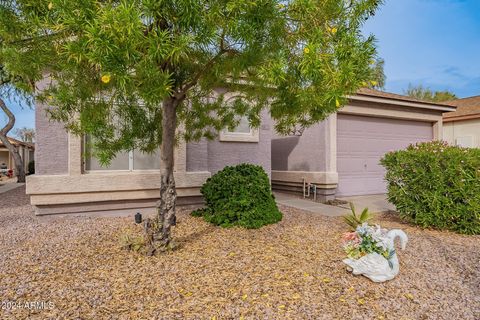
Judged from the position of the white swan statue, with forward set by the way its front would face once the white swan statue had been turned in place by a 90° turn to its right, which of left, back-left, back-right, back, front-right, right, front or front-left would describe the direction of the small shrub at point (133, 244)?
right

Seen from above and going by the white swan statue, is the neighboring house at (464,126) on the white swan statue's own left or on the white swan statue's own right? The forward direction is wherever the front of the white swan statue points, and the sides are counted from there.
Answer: on the white swan statue's own left

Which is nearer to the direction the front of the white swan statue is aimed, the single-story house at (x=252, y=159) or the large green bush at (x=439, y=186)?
the large green bush

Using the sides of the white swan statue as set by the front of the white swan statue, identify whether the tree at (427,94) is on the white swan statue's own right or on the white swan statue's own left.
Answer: on the white swan statue's own left

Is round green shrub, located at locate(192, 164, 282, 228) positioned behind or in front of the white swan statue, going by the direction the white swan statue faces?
behind

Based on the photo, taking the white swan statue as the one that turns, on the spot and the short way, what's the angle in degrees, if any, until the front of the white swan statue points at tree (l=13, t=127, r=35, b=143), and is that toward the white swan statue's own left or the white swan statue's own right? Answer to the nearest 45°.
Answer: approximately 135° to the white swan statue's own left

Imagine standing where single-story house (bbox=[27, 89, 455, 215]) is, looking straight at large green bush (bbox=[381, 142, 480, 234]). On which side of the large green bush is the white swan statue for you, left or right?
right

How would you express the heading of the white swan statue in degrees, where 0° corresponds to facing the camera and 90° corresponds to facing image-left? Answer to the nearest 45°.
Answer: approximately 270°
